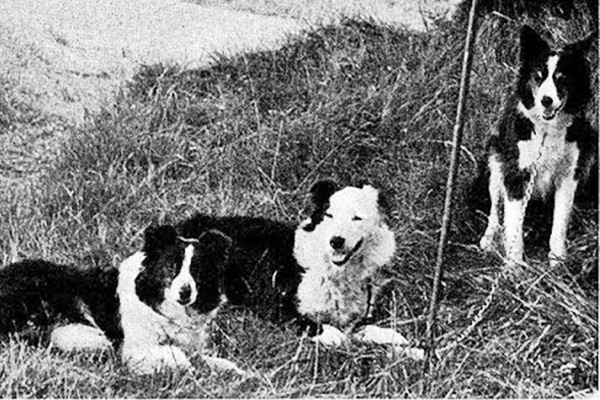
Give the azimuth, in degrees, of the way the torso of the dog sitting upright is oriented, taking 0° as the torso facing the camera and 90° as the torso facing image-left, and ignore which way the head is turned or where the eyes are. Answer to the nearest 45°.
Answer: approximately 0°

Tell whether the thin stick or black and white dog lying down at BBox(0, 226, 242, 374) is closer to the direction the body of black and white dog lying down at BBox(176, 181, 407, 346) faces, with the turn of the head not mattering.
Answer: the thin stick

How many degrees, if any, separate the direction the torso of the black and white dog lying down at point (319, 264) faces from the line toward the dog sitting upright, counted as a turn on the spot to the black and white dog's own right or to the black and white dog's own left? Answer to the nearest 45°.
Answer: approximately 45° to the black and white dog's own left

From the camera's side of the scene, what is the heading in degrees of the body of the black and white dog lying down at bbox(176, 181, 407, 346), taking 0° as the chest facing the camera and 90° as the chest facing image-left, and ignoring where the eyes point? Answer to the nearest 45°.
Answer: approximately 315°

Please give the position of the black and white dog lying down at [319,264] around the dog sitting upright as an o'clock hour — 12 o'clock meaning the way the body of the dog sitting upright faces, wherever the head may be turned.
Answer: The black and white dog lying down is roughly at 2 o'clock from the dog sitting upright.

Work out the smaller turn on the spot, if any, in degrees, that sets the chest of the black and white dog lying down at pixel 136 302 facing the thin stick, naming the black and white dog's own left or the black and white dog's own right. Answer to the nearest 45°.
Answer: approximately 45° to the black and white dog's own left

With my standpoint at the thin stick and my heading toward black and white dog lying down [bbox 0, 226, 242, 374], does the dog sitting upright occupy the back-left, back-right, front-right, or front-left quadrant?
back-right

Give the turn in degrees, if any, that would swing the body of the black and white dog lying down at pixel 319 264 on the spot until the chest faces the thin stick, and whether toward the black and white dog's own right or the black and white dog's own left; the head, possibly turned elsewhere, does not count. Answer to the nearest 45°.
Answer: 0° — it already faces it
